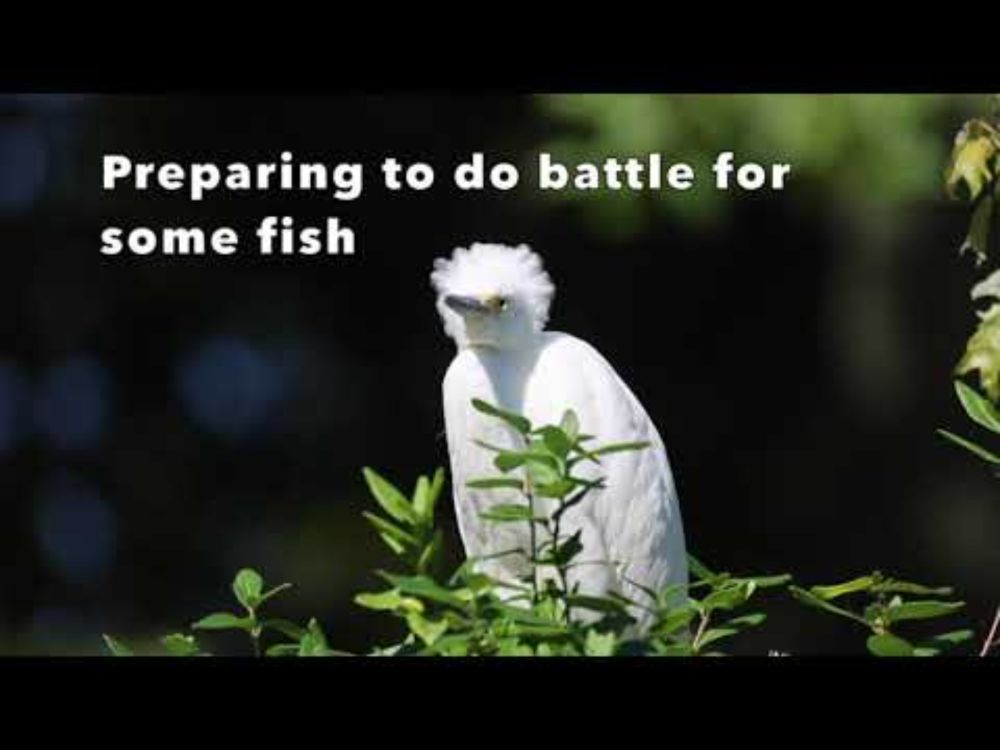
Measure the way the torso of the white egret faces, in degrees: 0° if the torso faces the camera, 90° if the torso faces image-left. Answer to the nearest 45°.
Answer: approximately 45°
